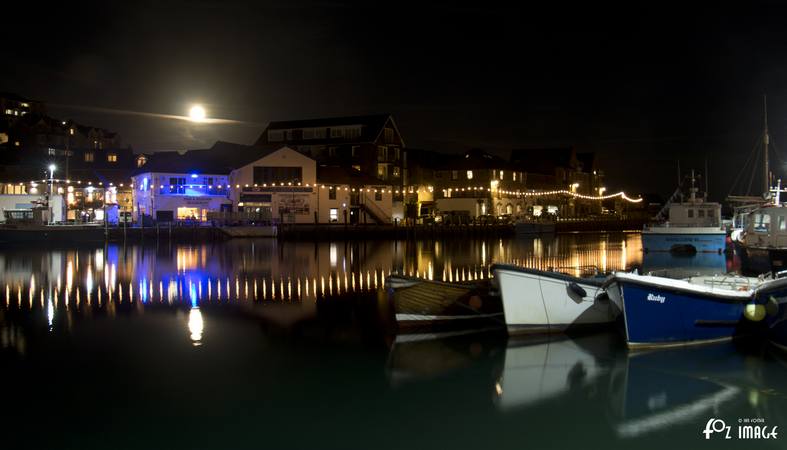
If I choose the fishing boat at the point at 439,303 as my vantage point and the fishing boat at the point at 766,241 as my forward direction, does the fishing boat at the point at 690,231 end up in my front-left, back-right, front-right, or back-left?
front-left

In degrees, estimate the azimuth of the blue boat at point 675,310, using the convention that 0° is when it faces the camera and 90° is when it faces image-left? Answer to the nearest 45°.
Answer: approximately 45°

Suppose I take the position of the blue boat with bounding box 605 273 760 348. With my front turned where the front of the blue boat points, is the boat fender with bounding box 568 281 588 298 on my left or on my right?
on my right

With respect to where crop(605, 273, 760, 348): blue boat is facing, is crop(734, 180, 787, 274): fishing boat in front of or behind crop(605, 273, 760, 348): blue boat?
behind

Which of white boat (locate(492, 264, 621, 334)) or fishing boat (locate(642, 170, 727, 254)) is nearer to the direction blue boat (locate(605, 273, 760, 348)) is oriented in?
the white boat

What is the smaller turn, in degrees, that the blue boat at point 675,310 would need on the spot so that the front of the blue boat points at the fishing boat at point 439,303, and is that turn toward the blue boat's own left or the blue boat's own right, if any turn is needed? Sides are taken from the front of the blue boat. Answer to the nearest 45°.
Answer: approximately 45° to the blue boat's own right
